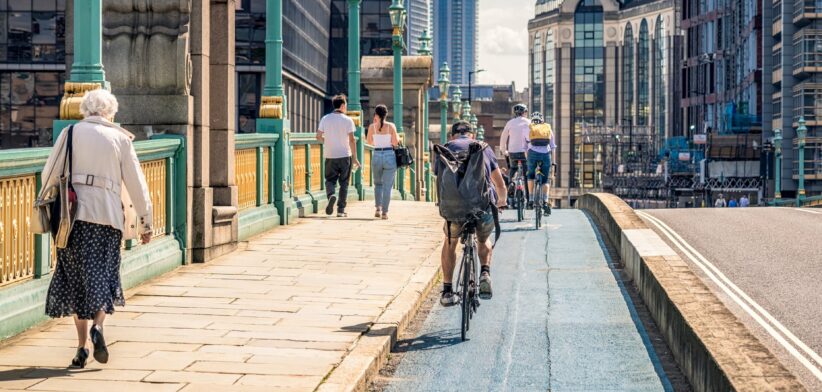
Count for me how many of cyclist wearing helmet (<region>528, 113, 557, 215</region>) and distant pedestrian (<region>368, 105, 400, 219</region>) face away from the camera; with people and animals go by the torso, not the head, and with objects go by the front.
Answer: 2

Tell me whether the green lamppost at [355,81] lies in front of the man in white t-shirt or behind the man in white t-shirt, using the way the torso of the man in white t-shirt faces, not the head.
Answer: in front

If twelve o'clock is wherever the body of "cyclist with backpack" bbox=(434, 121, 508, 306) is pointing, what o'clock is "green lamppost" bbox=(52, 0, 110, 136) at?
The green lamppost is roughly at 9 o'clock from the cyclist with backpack.

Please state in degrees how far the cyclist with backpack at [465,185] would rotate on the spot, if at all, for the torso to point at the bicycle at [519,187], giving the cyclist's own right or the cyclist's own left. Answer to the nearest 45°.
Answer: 0° — they already face it

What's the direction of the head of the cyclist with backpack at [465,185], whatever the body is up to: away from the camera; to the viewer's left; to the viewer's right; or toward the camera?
away from the camera

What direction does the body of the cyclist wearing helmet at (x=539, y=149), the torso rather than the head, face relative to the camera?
away from the camera

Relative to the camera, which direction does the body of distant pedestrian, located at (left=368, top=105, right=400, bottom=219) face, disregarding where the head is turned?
away from the camera

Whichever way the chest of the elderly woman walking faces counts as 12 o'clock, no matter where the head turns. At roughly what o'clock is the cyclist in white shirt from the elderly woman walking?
The cyclist in white shirt is roughly at 1 o'clock from the elderly woman walking.

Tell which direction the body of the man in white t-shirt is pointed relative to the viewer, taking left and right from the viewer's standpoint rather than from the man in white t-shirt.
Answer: facing away from the viewer

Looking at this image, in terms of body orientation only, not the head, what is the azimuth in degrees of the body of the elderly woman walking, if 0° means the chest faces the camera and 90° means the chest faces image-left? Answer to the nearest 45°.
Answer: approximately 180°

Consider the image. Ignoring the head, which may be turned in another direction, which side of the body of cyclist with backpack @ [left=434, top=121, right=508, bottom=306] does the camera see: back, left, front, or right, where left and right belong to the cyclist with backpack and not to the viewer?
back

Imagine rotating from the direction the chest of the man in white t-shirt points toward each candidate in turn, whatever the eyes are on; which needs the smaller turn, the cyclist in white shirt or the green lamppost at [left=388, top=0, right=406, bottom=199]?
the green lamppost

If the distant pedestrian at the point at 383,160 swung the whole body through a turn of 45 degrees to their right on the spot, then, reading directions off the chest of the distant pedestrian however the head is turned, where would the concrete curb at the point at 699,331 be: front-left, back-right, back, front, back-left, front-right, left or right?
back-right

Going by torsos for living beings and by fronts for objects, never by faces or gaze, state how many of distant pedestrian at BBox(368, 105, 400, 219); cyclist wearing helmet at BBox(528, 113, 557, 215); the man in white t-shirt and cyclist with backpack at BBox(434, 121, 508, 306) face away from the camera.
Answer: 4

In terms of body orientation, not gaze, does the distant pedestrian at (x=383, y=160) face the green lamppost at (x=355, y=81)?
yes
